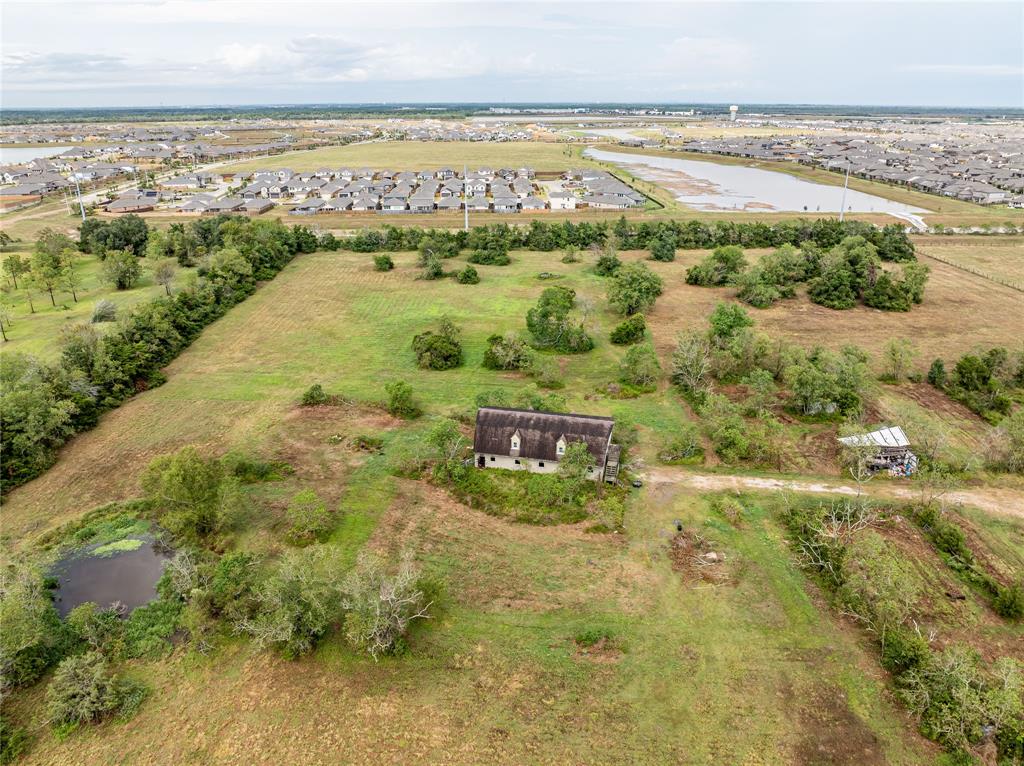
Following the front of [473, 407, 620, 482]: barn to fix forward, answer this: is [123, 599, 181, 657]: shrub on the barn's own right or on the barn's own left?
on the barn's own right

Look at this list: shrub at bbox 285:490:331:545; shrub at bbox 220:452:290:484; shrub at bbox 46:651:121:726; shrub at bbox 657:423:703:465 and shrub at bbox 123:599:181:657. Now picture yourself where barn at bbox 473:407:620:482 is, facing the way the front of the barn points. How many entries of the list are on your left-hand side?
1

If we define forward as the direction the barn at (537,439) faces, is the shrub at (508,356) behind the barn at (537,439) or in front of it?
behind

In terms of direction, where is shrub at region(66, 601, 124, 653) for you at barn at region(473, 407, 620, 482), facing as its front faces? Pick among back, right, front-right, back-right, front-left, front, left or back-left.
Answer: front-right

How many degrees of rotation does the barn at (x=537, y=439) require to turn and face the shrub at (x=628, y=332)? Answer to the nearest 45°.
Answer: approximately 180°

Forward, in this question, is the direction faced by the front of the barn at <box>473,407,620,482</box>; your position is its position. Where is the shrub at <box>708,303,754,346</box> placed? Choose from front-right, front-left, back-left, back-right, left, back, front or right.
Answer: back-left

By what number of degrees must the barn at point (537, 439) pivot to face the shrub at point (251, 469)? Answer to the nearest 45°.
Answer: approximately 90° to its right

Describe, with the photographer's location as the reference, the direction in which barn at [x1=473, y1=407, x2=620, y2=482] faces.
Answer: facing the viewer

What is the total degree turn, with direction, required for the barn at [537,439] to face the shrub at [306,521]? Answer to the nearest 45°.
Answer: approximately 45° to its right

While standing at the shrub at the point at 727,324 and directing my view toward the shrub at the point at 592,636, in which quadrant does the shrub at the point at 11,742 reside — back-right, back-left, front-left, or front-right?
front-right

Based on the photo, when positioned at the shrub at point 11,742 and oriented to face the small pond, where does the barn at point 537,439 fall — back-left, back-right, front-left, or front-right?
front-right

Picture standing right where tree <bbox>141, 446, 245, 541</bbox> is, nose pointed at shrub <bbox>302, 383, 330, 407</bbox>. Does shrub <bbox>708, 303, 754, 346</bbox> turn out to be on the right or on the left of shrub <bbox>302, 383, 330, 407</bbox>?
right

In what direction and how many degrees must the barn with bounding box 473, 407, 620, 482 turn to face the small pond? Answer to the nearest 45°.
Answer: approximately 45° to its right

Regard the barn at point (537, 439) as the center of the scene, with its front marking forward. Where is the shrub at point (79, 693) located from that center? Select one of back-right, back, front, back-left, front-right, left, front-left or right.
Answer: front-right

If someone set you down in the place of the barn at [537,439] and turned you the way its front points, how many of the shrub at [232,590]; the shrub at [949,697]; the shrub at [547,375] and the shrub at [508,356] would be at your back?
2

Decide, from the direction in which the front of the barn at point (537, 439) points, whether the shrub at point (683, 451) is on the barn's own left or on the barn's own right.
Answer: on the barn's own left
